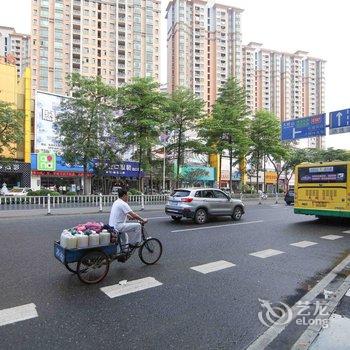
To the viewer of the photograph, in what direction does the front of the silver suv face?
facing away from the viewer and to the right of the viewer

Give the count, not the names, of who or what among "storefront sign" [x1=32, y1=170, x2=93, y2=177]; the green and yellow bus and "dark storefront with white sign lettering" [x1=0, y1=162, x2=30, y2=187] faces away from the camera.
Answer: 1

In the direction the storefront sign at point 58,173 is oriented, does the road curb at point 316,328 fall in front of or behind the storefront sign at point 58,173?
in front

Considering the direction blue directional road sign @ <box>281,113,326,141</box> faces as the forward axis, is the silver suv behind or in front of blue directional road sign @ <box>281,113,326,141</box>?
in front

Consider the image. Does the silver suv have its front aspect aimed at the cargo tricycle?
no

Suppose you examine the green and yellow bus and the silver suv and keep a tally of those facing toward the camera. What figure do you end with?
0

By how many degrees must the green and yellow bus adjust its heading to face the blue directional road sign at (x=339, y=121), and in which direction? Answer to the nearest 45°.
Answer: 0° — it already faces it

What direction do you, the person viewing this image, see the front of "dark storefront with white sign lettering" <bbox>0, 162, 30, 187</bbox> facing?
facing the viewer

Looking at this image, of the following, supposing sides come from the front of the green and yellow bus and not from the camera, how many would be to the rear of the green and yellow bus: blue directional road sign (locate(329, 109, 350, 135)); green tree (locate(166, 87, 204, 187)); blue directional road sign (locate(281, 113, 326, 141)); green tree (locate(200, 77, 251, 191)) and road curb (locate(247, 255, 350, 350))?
1

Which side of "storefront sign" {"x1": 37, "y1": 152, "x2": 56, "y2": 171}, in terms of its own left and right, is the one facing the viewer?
front

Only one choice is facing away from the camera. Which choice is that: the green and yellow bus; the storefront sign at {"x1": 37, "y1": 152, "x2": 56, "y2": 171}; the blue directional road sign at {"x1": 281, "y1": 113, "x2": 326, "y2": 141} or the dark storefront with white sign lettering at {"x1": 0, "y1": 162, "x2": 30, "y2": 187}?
the green and yellow bus

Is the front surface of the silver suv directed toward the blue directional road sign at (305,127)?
yes

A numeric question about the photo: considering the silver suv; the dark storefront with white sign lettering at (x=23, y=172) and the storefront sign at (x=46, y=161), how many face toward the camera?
2

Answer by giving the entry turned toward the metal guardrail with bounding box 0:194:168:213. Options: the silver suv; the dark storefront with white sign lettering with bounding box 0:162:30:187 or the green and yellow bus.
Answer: the dark storefront with white sign lettering

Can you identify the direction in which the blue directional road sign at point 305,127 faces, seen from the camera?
facing the viewer and to the left of the viewer

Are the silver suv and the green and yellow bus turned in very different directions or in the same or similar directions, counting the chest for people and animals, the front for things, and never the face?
same or similar directions

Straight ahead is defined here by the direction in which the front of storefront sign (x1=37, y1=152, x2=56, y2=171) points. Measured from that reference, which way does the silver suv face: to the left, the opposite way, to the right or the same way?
to the left

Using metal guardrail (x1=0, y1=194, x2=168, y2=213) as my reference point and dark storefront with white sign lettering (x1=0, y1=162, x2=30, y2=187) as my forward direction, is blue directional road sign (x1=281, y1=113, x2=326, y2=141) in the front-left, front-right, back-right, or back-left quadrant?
back-right

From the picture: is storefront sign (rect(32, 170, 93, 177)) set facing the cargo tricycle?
yes
